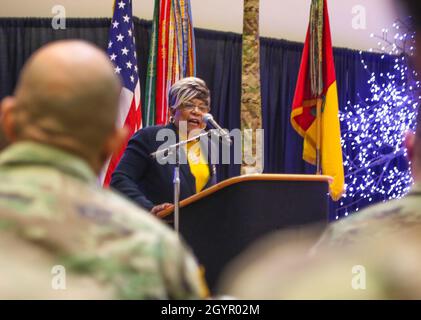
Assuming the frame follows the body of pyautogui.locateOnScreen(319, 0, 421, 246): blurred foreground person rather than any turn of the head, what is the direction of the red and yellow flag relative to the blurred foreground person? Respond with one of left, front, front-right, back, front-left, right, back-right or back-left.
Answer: front

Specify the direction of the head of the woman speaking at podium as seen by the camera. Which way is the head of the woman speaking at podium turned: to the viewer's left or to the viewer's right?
to the viewer's right

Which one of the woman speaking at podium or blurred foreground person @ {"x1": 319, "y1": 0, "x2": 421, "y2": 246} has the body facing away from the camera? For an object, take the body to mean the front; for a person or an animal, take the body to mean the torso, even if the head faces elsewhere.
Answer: the blurred foreground person

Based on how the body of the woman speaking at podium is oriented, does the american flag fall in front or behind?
behind

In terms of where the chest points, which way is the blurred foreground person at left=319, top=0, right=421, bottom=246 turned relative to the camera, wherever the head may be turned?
away from the camera

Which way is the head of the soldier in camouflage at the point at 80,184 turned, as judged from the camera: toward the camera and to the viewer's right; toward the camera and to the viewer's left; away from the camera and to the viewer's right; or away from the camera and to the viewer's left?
away from the camera and to the viewer's right

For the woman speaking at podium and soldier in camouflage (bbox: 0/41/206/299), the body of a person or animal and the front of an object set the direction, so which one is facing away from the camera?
the soldier in camouflage

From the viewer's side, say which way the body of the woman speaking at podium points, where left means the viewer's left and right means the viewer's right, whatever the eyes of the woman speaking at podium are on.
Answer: facing the viewer and to the right of the viewer

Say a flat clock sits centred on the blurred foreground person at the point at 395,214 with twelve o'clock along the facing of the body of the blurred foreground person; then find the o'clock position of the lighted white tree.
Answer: The lighted white tree is roughly at 12 o'clock from the blurred foreground person.

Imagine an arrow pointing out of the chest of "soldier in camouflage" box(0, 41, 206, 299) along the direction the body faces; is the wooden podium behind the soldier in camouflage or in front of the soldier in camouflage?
in front

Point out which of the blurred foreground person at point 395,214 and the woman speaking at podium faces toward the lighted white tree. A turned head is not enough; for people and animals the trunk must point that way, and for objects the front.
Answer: the blurred foreground person

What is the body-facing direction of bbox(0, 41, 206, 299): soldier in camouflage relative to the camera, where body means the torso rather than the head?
away from the camera

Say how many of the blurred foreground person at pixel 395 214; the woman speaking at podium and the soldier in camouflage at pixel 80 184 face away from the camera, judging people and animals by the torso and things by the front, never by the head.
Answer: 2

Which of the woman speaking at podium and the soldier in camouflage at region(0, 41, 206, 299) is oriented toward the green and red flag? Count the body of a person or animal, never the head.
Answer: the soldier in camouflage
